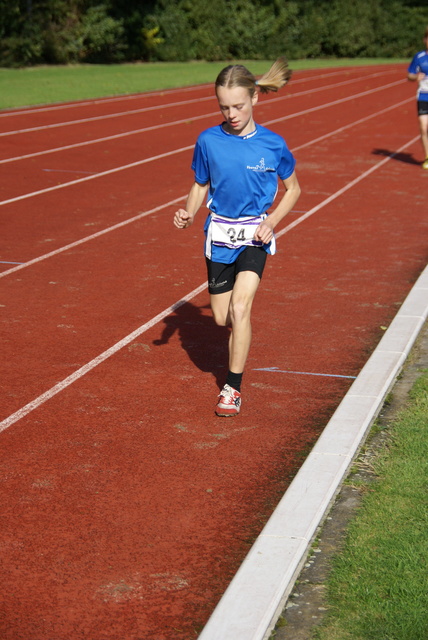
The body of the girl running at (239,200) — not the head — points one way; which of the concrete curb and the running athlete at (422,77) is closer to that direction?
the concrete curb

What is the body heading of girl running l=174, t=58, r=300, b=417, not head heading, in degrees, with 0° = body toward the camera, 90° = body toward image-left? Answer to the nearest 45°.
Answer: approximately 0°

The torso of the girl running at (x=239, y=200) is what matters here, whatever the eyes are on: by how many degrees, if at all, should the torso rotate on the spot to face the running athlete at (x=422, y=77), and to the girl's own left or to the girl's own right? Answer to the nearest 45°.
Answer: approximately 180°
